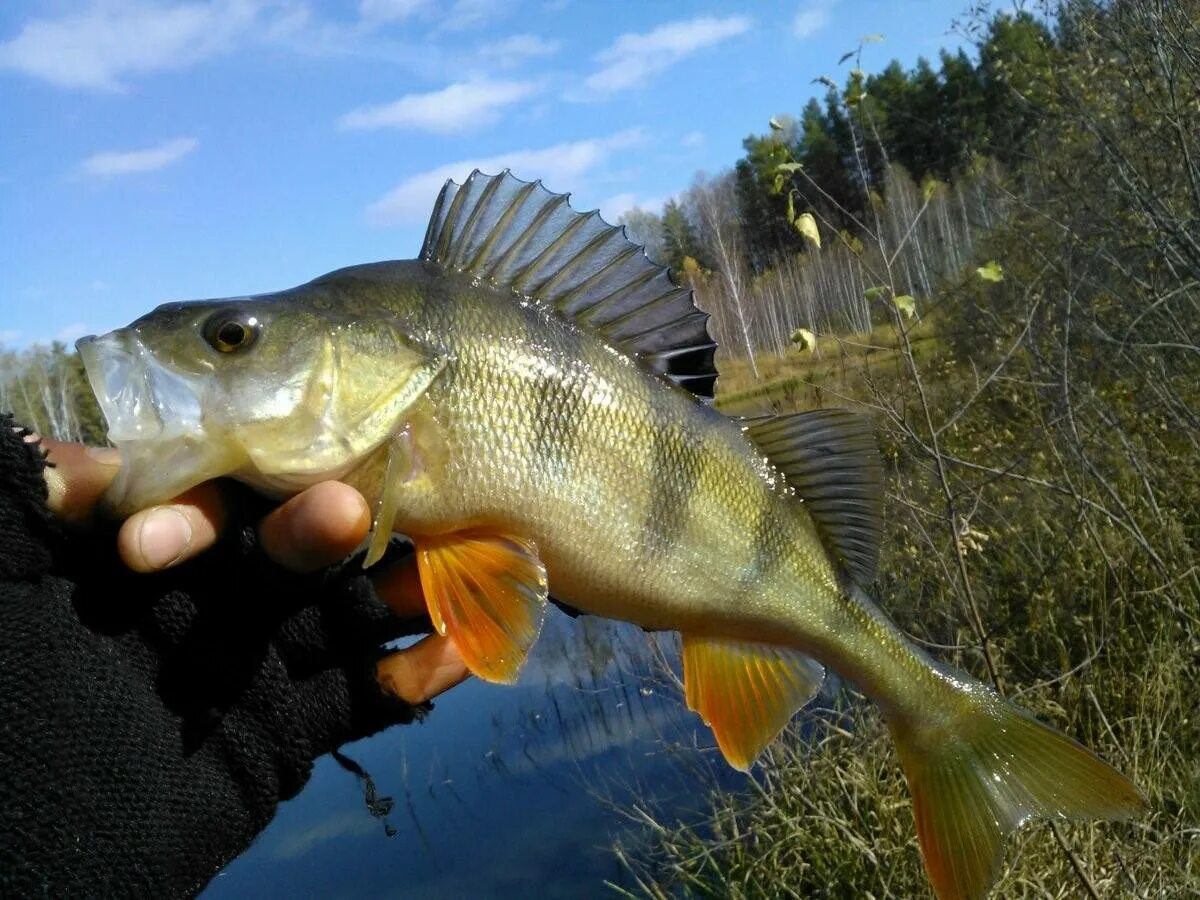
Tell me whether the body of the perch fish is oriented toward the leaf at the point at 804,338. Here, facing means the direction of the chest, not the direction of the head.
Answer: no

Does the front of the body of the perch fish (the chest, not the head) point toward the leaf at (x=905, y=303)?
no

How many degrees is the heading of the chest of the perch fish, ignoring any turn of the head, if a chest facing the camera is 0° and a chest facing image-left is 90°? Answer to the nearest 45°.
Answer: approximately 90°
